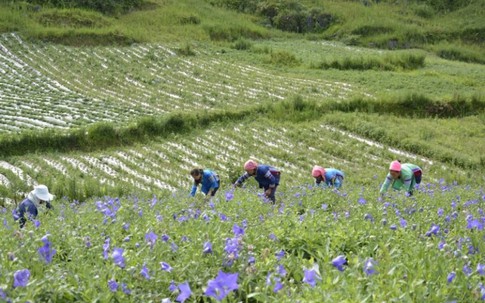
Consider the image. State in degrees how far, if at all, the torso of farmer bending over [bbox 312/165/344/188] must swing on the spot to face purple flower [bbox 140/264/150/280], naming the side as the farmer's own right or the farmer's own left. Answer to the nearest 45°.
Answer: approximately 90° to the farmer's own left

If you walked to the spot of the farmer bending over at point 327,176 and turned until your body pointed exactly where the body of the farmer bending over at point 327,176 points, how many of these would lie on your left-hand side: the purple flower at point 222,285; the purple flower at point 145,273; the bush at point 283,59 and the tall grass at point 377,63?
2

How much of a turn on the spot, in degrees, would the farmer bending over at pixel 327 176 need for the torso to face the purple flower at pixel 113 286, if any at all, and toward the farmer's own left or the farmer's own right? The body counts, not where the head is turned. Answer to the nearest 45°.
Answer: approximately 90° to the farmer's own left

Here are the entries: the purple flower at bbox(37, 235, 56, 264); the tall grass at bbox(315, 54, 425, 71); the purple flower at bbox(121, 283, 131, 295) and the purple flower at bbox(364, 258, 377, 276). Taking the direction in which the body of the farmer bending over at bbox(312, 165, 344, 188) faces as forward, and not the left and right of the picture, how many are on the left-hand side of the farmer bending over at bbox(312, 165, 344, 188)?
3

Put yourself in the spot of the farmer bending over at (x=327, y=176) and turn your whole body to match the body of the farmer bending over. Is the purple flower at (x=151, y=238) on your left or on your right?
on your left

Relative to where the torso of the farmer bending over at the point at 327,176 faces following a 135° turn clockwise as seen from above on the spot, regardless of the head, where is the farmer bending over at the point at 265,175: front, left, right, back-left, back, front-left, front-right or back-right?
back

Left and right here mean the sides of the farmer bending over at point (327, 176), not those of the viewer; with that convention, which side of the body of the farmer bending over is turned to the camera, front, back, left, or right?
left

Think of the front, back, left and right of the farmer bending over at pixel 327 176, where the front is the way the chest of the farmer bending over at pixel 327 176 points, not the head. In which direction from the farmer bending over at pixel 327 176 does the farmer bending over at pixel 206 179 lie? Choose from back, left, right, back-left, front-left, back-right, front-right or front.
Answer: front-left

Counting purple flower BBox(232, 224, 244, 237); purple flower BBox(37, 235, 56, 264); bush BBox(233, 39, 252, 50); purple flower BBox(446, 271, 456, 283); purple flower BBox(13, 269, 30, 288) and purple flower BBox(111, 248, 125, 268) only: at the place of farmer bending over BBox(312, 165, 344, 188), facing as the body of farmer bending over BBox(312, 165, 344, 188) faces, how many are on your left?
5

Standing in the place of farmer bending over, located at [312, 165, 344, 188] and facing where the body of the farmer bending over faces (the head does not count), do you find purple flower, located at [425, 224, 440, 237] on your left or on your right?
on your left

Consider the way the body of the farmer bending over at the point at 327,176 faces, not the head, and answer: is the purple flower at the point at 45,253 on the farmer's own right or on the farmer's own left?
on the farmer's own left
